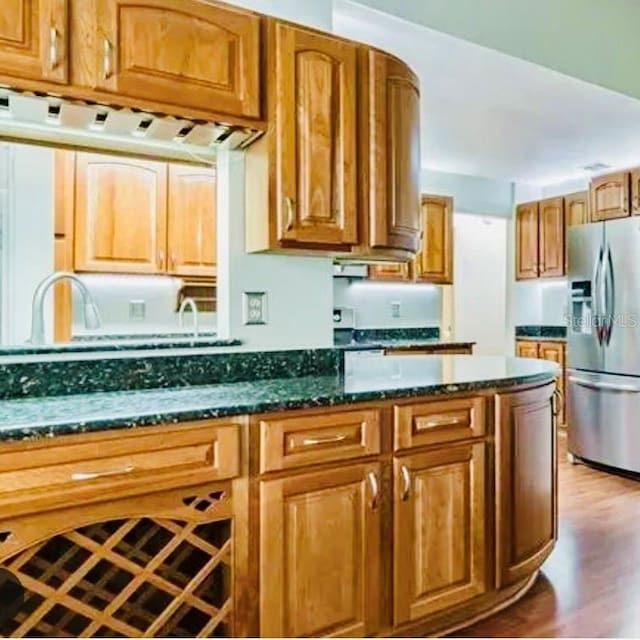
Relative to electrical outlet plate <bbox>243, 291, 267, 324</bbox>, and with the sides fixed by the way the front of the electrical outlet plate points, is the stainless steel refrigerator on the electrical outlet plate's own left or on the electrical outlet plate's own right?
on the electrical outlet plate's own left

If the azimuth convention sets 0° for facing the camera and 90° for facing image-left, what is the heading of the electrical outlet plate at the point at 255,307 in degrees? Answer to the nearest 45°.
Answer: approximately 0°
